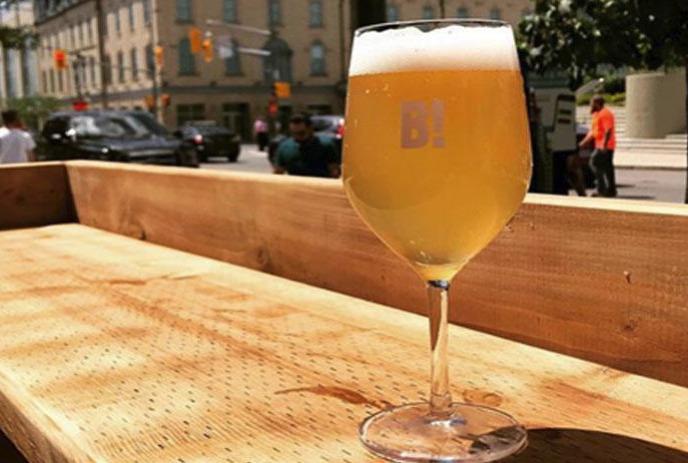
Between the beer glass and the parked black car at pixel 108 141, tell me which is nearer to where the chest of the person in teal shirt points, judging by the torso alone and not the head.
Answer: the beer glass

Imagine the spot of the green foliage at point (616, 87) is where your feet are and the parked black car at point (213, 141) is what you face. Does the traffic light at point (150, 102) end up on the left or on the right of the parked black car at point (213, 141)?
right

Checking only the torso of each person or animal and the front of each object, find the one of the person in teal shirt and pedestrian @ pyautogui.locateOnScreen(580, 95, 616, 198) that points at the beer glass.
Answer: the person in teal shirt

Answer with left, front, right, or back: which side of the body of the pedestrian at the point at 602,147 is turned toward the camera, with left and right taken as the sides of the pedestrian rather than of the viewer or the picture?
left

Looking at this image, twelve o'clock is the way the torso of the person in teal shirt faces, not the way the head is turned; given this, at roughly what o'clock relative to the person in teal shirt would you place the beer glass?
The beer glass is roughly at 12 o'clock from the person in teal shirt.

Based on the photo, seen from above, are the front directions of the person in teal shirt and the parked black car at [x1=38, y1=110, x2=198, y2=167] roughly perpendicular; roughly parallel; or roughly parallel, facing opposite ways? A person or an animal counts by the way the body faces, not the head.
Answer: roughly perpendicular
